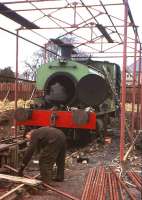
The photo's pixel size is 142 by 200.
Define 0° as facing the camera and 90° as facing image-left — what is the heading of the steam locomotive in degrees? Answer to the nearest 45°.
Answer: approximately 45°

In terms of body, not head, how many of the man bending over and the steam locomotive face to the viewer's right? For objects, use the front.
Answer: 0

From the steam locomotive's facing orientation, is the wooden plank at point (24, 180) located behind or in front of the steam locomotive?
in front

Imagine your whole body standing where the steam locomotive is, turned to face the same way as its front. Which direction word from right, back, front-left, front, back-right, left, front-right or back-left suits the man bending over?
front-left

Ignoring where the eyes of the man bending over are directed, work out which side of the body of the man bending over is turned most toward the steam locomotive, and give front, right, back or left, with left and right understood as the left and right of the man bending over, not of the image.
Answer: right

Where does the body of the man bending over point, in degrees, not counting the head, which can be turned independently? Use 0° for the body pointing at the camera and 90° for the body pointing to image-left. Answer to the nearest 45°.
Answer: approximately 90°
